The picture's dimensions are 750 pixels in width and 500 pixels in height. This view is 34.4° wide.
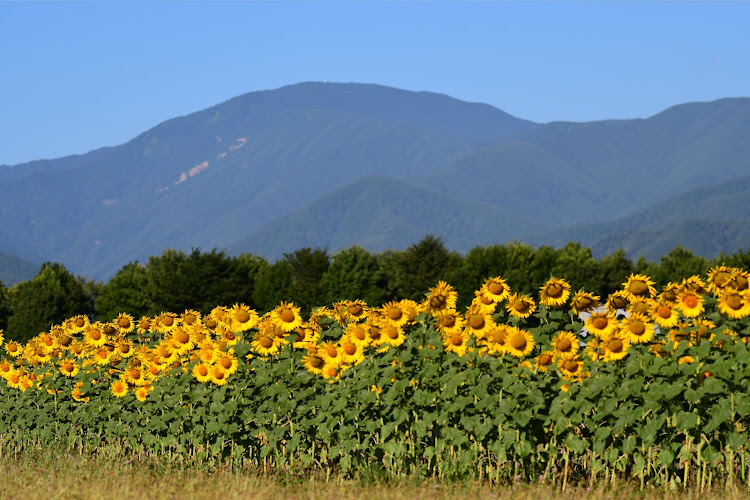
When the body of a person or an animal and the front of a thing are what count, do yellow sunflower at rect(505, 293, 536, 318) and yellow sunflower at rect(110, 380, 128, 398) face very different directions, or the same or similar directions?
same or similar directions

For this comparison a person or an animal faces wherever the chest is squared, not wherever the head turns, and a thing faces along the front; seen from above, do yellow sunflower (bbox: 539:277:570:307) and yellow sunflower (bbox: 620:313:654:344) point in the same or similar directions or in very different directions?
same or similar directions

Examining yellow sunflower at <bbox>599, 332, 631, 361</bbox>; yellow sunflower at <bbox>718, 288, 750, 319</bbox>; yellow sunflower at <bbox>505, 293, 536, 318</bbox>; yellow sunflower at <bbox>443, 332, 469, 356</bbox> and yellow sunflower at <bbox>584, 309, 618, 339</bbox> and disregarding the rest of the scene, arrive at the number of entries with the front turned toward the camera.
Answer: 5

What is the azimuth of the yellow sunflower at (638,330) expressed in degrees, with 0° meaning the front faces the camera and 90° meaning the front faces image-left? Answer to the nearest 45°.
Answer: approximately 0°

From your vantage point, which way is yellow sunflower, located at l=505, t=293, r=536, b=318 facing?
toward the camera

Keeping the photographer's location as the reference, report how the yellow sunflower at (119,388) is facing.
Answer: facing the viewer

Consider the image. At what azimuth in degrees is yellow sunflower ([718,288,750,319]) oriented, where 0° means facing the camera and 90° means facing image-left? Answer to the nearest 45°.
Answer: approximately 0°

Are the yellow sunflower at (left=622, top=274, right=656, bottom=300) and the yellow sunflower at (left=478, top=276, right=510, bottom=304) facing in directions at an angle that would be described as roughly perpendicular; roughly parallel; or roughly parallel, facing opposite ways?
roughly parallel

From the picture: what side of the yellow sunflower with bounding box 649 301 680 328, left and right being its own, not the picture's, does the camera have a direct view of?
front

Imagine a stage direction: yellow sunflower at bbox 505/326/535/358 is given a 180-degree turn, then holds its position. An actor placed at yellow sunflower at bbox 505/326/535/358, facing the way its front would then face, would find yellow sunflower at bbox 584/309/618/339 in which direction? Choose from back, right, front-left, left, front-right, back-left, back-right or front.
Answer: right

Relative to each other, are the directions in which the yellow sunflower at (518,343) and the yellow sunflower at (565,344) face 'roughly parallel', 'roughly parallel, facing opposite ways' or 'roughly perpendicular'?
roughly parallel

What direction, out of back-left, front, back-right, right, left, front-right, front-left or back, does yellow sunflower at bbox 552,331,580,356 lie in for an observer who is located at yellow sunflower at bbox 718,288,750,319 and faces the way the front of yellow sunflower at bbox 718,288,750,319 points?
right
